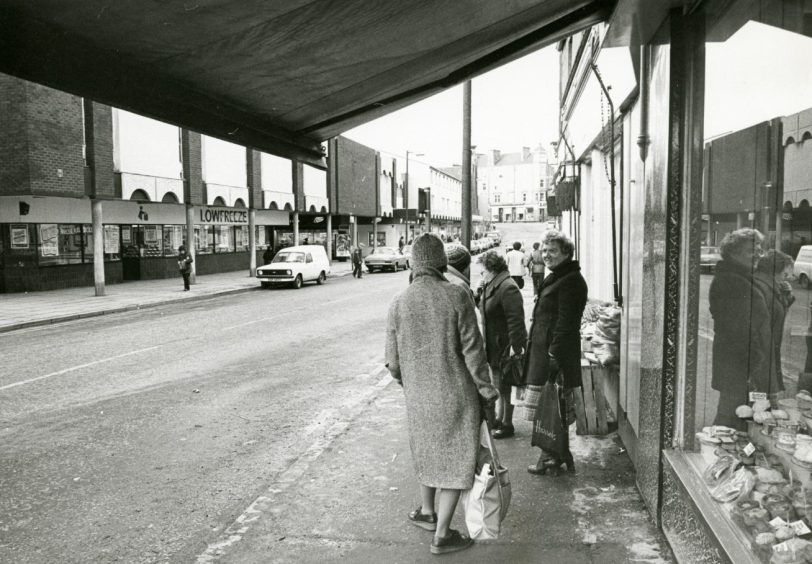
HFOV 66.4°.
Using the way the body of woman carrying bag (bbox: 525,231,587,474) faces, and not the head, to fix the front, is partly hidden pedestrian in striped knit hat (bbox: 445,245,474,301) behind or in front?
in front

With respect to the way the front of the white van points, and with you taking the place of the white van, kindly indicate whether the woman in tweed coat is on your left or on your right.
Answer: on your left

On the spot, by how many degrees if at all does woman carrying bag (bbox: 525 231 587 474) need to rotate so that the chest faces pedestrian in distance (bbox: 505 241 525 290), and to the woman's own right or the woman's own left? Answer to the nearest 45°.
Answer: approximately 90° to the woman's own right

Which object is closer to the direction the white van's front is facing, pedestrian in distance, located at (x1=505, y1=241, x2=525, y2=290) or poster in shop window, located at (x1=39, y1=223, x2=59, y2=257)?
the poster in shop window

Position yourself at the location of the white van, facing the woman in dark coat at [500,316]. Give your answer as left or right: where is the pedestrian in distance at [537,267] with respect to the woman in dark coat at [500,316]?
left

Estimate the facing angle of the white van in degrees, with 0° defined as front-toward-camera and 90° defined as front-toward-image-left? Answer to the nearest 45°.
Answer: approximately 45°

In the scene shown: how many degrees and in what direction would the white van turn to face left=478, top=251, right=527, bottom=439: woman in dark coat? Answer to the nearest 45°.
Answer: approximately 45° to its left

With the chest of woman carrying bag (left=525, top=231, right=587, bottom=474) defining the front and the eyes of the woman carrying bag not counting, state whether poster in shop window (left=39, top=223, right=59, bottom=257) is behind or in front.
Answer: in front

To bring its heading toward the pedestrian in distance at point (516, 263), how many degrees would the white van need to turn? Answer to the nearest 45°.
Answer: approximately 90° to its left

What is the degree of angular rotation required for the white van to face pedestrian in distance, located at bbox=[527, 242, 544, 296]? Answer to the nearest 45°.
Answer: approximately 90° to its left

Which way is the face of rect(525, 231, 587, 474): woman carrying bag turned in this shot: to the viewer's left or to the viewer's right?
to the viewer's left

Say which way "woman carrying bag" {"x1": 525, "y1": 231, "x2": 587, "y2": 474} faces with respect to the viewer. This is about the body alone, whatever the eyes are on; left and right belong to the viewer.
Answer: facing to the left of the viewer

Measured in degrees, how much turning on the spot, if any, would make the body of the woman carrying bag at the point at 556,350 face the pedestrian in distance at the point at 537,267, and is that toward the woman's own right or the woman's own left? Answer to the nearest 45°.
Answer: approximately 90° to the woman's own right
